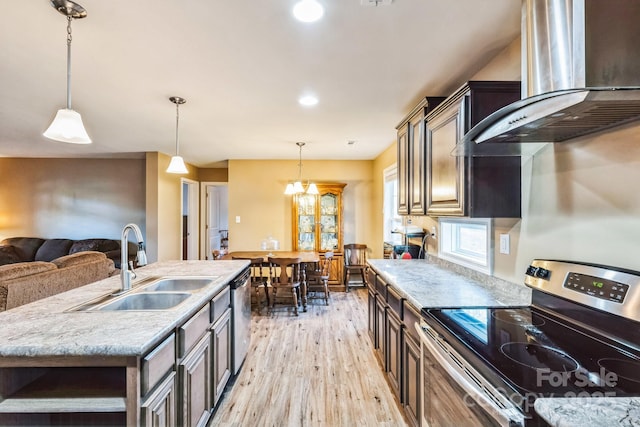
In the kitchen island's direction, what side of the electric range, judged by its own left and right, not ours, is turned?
front

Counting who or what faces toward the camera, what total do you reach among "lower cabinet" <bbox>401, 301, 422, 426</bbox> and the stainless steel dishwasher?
0

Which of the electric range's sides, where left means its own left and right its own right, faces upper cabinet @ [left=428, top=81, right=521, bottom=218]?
right

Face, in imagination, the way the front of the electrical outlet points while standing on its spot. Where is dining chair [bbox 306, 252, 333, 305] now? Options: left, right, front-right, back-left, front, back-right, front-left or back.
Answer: right

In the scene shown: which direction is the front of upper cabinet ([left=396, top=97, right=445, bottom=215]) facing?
to the viewer's left

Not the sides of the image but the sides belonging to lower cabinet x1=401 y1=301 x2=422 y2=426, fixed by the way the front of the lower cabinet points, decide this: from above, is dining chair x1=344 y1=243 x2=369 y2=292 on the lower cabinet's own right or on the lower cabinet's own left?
on the lower cabinet's own right

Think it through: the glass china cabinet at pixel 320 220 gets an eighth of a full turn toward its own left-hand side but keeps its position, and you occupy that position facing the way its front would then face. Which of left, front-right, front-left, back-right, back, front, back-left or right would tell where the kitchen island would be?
front-right

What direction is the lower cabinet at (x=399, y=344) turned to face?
to the viewer's left

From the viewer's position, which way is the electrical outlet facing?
facing the viewer and to the left of the viewer

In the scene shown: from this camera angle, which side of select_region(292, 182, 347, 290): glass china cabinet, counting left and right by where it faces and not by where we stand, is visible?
front

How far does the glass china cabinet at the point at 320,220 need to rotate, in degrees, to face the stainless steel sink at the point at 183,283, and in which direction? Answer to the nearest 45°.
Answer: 0° — it already faces it

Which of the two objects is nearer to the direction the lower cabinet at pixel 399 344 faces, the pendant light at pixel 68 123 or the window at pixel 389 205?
the pendant light
